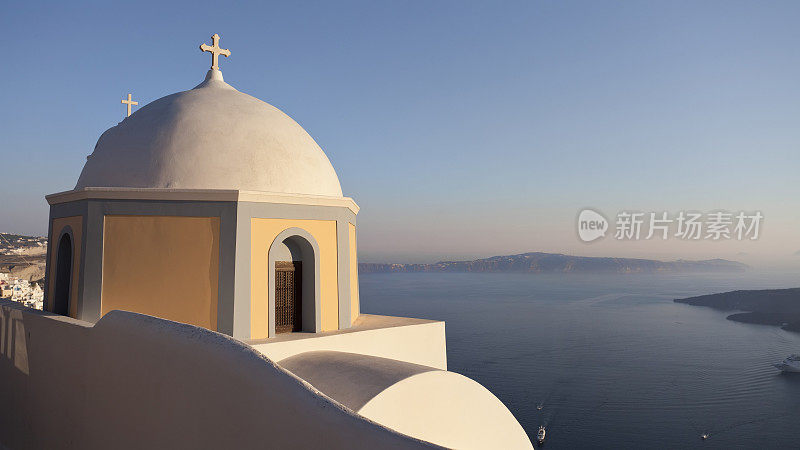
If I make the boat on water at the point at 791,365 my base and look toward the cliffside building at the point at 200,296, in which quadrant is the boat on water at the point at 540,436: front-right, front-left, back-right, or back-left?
front-right

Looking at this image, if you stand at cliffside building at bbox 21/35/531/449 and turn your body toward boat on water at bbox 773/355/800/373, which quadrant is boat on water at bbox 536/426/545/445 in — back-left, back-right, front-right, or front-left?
front-left
